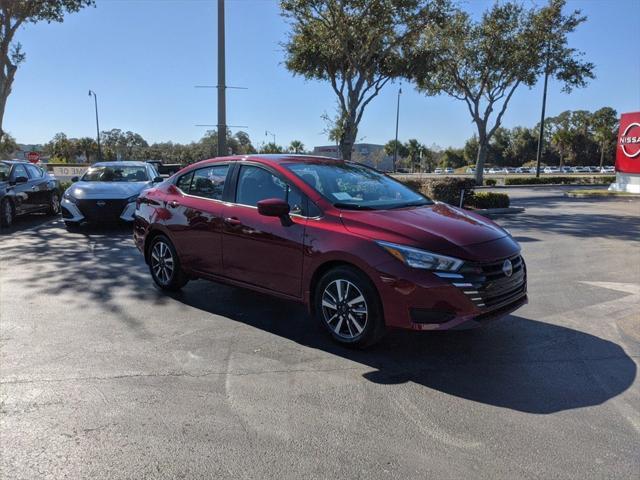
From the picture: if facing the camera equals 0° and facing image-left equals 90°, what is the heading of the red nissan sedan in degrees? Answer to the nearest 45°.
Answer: approximately 315°

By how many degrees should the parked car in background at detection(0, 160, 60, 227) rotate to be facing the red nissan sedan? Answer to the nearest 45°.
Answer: approximately 45° to its left

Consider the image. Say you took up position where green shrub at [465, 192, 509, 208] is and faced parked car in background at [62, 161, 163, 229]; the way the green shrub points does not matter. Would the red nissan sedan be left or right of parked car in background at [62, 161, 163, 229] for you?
left

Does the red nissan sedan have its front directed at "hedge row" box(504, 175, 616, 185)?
no

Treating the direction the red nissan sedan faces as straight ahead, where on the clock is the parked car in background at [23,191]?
The parked car in background is roughly at 6 o'clock from the red nissan sedan.

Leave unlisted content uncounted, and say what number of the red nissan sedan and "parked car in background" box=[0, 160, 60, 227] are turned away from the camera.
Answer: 0

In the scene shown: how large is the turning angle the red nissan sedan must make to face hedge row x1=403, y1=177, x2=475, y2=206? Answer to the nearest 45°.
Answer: approximately 135° to its left

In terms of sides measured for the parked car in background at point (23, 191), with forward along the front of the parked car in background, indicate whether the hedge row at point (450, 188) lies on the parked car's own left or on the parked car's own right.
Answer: on the parked car's own left

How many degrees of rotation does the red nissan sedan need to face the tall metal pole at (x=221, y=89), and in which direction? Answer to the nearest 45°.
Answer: approximately 135° to its left

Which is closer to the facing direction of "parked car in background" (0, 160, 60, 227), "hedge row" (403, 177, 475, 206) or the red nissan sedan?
the red nissan sedan

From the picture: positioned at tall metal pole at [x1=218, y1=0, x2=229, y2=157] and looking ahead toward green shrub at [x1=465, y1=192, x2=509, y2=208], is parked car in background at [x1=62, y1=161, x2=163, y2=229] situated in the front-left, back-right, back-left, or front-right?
back-right
